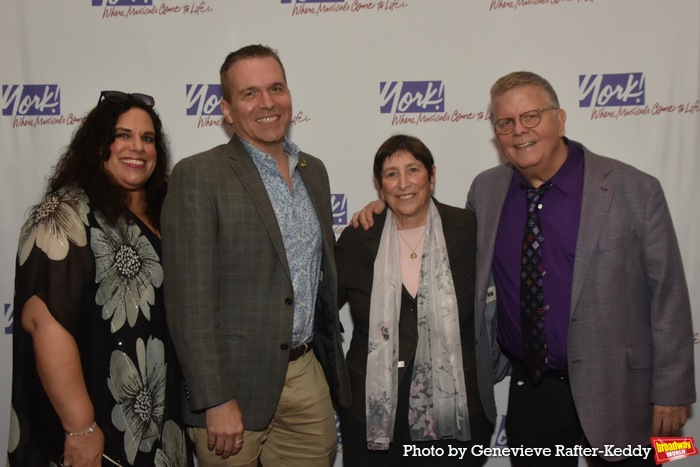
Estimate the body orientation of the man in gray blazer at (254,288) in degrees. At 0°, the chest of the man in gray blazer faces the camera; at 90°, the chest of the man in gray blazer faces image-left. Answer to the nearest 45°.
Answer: approximately 315°

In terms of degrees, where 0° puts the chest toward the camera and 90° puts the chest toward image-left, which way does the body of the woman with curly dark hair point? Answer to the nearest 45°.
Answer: approximately 315°

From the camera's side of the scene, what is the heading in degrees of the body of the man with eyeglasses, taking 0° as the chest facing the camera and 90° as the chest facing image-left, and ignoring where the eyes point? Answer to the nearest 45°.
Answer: approximately 45°

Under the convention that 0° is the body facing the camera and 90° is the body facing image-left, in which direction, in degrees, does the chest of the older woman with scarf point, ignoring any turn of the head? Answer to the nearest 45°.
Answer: approximately 0°

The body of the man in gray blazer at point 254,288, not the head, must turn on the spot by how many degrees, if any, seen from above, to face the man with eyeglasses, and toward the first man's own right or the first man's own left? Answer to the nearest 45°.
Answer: approximately 45° to the first man's own left

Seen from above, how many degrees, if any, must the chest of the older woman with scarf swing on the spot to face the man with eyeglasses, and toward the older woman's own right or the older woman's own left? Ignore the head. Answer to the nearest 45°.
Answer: approximately 90° to the older woman's own left
